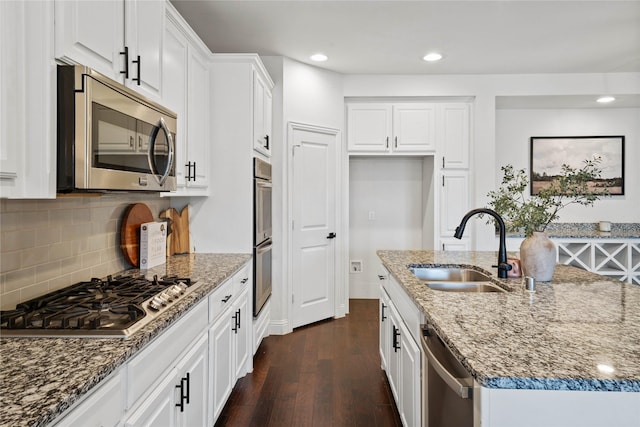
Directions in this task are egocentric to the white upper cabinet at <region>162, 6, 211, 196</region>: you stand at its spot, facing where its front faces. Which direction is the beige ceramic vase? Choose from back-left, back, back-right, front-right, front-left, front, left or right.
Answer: front-right

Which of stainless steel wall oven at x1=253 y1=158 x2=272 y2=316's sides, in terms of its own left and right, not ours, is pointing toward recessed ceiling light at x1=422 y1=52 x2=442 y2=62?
front

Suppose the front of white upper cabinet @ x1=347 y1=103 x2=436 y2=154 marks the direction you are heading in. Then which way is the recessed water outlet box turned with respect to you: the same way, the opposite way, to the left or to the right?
the same way

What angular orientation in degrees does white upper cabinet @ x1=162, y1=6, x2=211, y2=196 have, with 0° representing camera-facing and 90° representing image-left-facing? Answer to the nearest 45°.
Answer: approximately 270°

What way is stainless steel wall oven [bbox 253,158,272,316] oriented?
to the viewer's right

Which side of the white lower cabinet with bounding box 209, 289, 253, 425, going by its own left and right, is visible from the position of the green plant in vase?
front

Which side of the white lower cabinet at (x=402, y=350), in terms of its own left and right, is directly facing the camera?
left

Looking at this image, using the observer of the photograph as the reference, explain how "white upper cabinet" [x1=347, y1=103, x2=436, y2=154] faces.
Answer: facing the viewer

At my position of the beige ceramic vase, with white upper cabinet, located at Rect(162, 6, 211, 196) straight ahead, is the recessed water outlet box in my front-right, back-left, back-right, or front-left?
front-right

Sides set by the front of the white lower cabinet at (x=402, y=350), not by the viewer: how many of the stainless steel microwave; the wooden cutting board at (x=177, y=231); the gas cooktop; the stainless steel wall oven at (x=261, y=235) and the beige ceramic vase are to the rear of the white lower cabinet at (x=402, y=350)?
1

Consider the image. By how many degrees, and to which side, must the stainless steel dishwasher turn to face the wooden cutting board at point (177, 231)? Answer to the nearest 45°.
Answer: approximately 45° to its right

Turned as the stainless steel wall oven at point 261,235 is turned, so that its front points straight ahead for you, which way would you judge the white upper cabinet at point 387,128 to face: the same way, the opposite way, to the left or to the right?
to the right

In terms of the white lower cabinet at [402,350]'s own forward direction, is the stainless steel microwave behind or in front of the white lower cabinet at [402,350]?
in front

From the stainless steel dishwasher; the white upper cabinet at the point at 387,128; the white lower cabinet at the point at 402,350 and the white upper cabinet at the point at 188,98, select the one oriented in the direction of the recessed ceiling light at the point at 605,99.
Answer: the white upper cabinet at the point at 188,98

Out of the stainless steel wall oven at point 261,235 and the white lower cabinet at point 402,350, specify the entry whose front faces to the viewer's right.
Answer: the stainless steel wall oven

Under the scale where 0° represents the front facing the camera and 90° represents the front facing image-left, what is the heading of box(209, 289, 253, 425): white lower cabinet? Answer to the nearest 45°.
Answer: approximately 270°

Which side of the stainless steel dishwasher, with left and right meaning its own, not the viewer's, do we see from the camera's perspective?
left

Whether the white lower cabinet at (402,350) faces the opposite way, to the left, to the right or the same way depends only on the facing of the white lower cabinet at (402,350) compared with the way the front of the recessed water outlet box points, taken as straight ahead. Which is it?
to the right
